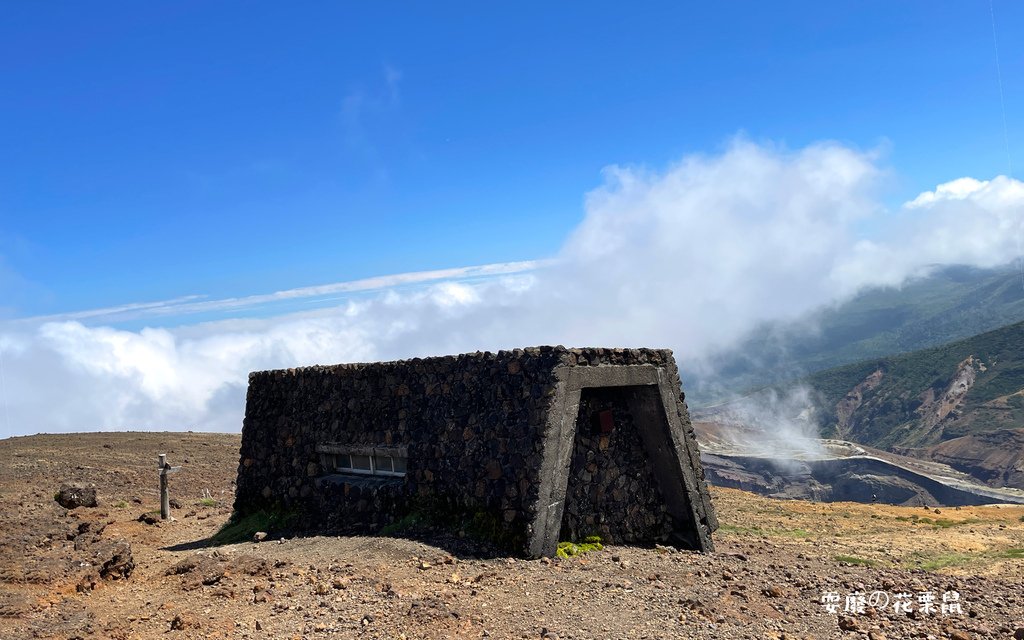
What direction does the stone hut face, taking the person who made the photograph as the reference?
facing the viewer and to the right of the viewer

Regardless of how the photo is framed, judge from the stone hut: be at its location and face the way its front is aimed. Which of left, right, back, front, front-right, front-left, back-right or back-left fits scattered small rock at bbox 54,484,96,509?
back
